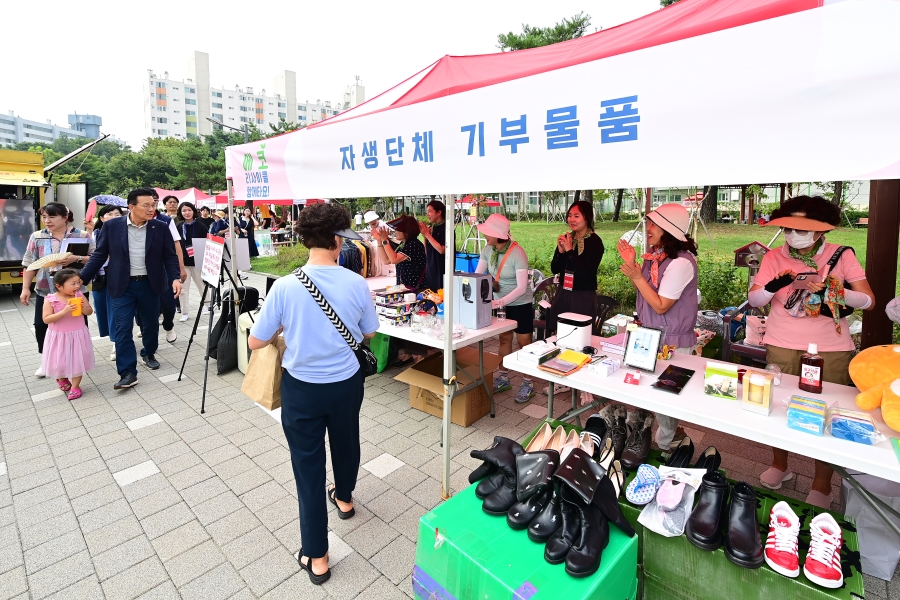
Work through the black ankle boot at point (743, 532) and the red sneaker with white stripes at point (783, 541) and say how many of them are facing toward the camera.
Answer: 2

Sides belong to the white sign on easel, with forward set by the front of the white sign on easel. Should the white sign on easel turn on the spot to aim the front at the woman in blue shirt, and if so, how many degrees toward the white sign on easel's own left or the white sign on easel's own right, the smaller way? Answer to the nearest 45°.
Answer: approximately 45° to the white sign on easel's own left

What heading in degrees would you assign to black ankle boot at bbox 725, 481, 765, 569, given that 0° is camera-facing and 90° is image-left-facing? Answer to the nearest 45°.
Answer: approximately 0°

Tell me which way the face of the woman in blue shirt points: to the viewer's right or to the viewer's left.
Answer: to the viewer's right

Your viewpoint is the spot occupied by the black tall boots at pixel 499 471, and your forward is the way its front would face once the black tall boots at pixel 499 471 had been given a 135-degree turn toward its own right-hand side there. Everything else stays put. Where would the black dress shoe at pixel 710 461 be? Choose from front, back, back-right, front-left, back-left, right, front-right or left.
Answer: right
